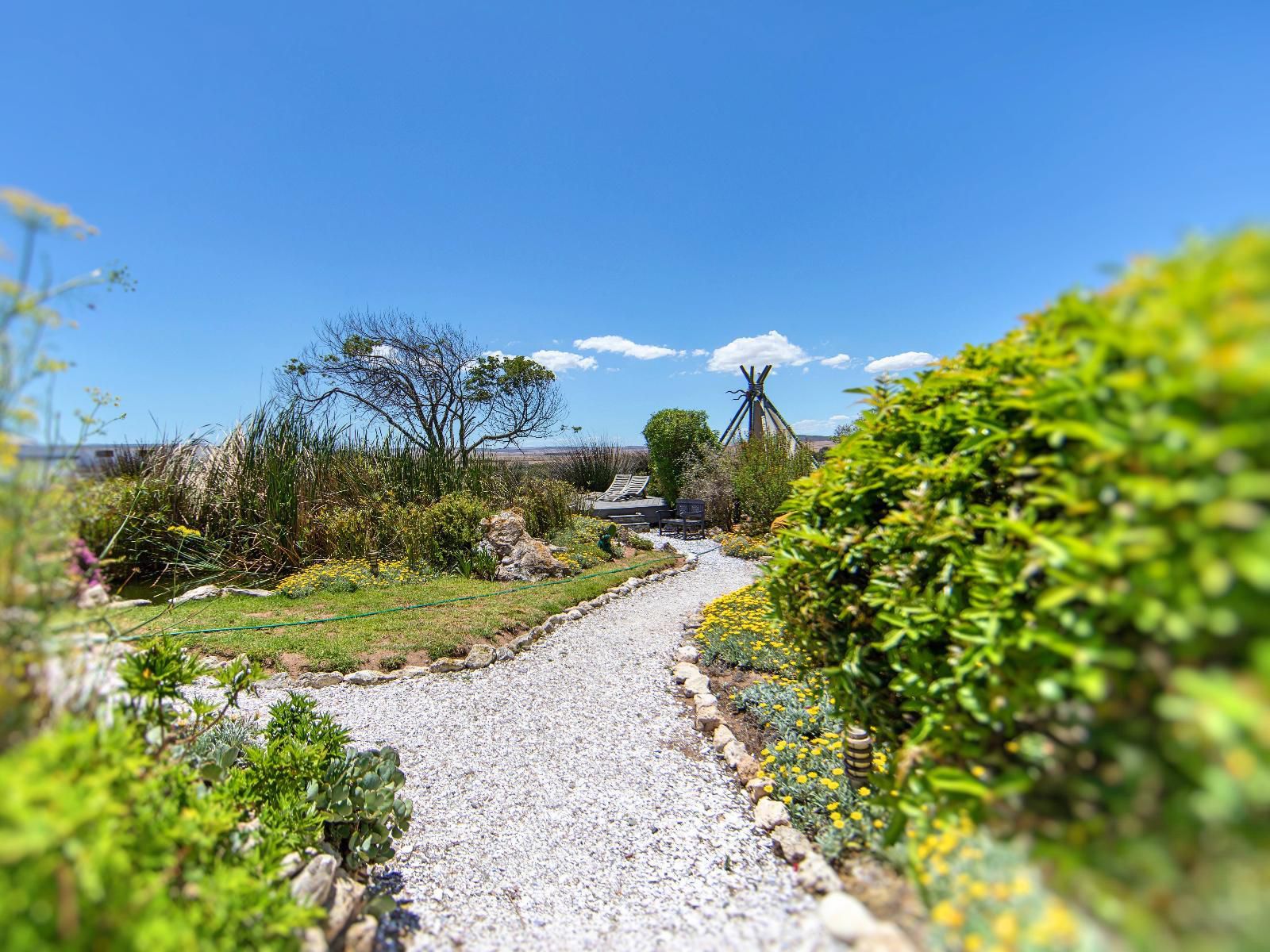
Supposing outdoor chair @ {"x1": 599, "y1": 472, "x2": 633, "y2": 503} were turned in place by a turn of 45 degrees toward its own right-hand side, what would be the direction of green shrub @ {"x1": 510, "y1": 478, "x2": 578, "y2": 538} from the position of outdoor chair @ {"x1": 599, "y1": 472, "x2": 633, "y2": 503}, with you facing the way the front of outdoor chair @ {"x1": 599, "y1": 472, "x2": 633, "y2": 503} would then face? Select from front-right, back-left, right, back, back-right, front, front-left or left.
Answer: left

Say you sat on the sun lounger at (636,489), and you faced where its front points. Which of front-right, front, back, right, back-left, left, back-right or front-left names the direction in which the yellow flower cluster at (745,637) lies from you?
front-left

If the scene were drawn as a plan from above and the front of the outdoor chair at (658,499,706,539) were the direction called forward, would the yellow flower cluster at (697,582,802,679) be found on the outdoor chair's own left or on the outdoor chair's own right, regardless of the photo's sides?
on the outdoor chair's own left

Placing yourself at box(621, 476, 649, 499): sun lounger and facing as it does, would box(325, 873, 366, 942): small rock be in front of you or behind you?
in front

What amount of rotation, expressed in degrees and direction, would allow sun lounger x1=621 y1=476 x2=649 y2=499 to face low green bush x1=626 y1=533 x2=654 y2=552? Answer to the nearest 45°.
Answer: approximately 45° to its left

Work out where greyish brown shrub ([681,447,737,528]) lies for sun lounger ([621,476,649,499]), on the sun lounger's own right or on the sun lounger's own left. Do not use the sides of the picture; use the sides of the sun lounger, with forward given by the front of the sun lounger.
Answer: on the sun lounger's own left

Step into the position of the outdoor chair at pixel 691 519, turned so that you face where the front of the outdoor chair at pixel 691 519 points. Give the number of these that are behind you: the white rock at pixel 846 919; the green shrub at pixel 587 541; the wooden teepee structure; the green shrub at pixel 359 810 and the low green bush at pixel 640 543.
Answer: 1

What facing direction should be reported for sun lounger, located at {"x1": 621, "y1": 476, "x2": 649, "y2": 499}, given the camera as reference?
facing the viewer and to the left of the viewer

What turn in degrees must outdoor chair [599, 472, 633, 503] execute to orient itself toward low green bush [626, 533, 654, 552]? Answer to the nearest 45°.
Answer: approximately 45° to its left
